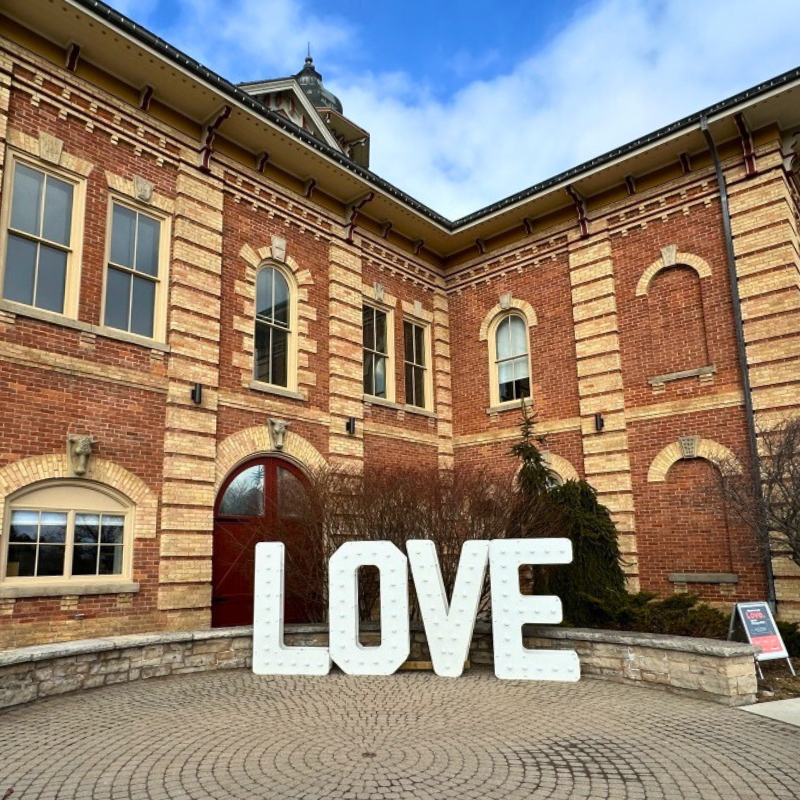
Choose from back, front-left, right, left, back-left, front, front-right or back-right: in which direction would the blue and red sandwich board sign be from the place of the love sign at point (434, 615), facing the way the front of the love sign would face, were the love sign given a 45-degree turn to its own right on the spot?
back-left

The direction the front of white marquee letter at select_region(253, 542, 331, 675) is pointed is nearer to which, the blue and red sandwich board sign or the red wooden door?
the blue and red sandwich board sign

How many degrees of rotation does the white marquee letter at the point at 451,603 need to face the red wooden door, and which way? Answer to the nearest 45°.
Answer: approximately 135° to its right

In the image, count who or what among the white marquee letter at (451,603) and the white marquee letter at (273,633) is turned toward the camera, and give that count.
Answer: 2

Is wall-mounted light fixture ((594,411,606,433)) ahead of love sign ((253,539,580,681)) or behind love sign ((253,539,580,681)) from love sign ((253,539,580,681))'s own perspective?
behind
